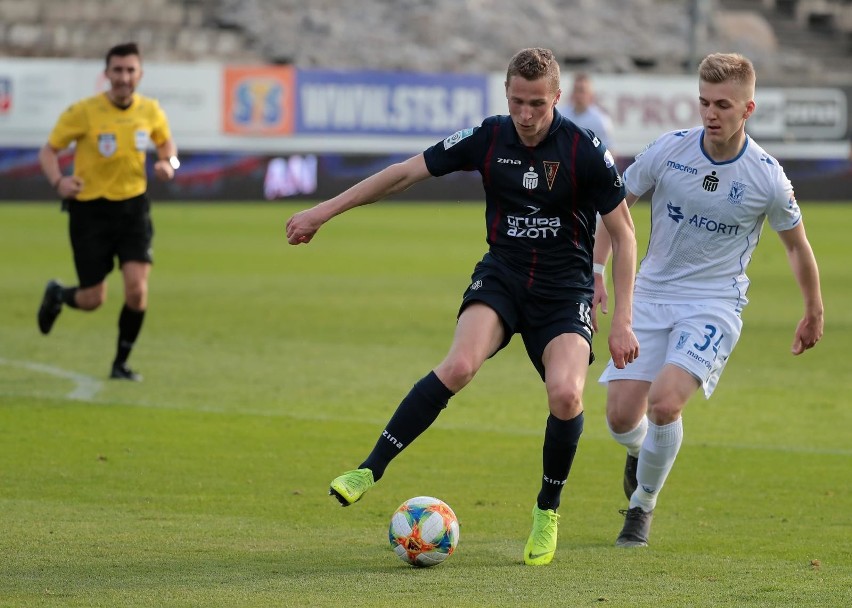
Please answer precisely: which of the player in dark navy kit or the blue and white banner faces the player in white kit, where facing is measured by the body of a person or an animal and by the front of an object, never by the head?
the blue and white banner

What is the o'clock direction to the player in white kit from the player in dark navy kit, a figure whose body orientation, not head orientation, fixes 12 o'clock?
The player in white kit is roughly at 8 o'clock from the player in dark navy kit.

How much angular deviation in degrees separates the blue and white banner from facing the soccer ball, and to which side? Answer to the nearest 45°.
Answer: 0° — it already faces it

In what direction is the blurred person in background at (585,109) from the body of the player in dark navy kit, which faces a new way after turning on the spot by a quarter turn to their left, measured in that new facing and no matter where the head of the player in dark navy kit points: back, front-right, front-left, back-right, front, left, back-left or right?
left

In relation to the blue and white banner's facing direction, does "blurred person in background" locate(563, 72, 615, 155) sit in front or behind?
in front

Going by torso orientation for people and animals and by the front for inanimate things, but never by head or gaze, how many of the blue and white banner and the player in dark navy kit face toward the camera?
2

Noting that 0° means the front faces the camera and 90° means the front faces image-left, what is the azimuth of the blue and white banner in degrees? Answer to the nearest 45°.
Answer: approximately 0°

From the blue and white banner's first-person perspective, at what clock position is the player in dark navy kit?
The player in dark navy kit is roughly at 12 o'clock from the blue and white banner.

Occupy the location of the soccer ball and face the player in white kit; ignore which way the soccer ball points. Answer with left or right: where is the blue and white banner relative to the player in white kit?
left

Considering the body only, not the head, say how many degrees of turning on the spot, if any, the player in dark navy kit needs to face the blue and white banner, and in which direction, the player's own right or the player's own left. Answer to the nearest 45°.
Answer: approximately 180°

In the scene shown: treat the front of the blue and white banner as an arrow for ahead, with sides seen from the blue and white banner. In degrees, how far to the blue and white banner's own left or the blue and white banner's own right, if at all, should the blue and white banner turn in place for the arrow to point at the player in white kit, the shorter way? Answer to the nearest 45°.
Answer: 0° — it already faces them
